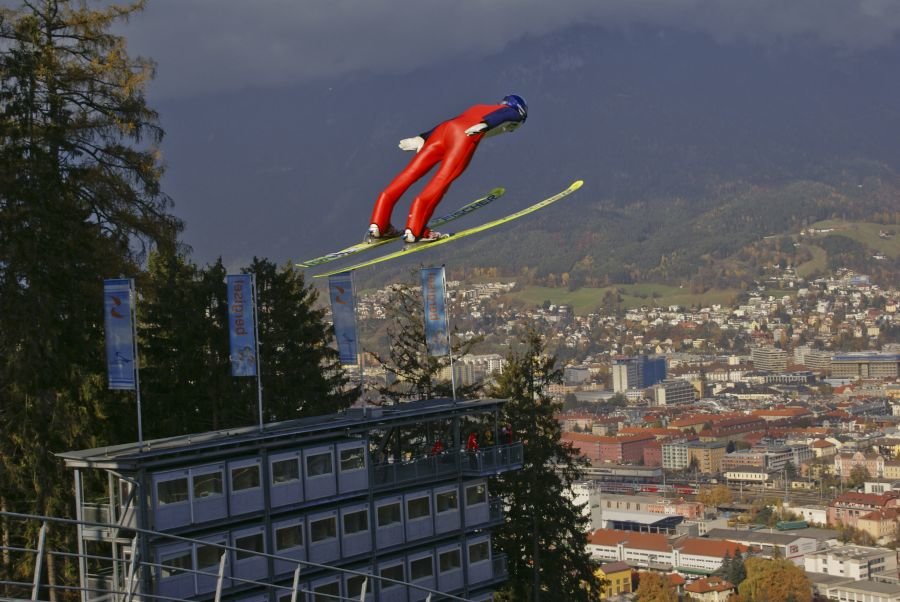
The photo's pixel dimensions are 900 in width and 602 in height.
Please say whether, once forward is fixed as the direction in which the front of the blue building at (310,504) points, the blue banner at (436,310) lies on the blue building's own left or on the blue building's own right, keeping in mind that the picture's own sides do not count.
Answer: on the blue building's own left

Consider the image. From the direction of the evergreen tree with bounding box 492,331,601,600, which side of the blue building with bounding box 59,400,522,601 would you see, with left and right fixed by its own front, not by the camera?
left
